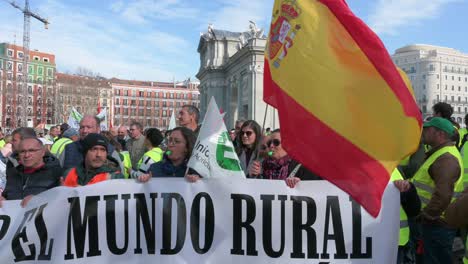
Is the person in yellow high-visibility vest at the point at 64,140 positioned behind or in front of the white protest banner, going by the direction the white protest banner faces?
behind

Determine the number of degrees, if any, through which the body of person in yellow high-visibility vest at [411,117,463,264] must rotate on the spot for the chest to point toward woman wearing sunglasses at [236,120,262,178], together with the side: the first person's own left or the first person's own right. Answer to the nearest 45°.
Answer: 0° — they already face them

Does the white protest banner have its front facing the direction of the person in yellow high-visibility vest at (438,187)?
no

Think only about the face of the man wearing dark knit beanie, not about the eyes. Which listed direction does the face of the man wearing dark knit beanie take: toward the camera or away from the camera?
toward the camera

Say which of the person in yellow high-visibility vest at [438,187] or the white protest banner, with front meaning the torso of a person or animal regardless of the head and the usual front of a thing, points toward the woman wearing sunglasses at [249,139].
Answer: the person in yellow high-visibility vest

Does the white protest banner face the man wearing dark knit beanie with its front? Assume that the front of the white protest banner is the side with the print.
no

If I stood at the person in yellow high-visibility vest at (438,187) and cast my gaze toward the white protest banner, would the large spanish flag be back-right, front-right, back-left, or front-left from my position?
front-left

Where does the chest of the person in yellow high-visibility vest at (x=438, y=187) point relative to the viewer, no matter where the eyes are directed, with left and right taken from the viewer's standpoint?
facing to the left of the viewer

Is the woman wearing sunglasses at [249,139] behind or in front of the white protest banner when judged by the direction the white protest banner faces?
behind

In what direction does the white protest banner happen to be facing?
toward the camera
